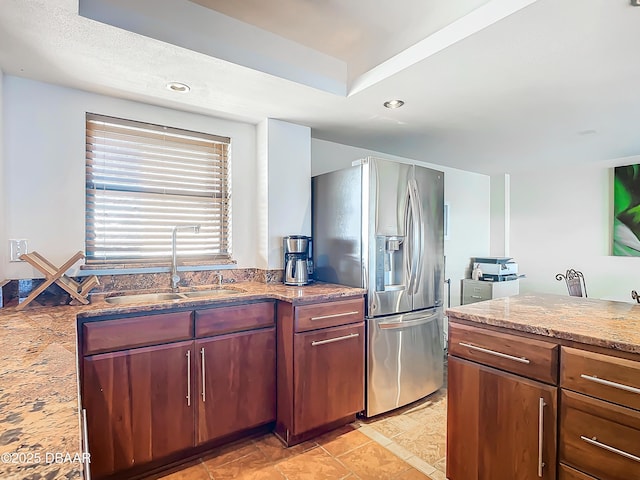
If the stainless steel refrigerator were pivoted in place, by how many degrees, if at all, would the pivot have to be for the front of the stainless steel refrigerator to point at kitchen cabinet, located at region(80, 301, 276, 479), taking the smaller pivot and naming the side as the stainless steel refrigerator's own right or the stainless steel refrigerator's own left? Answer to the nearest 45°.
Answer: approximately 90° to the stainless steel refrigerator's own right

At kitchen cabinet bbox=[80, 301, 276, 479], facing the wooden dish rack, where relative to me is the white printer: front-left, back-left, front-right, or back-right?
back-right

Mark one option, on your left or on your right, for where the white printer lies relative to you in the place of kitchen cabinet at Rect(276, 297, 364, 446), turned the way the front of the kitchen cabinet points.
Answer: on your left

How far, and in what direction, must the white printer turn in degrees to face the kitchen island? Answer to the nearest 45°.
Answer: approximately 45° to its left

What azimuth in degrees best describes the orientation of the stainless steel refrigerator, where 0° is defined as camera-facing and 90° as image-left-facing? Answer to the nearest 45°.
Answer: approximately 315°

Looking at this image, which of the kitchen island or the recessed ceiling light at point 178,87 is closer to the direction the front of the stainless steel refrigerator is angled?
the kitchen island

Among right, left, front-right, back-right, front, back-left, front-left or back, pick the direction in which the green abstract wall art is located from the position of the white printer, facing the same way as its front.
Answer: back-left

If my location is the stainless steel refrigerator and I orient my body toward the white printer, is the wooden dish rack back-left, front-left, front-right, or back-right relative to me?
back-left
